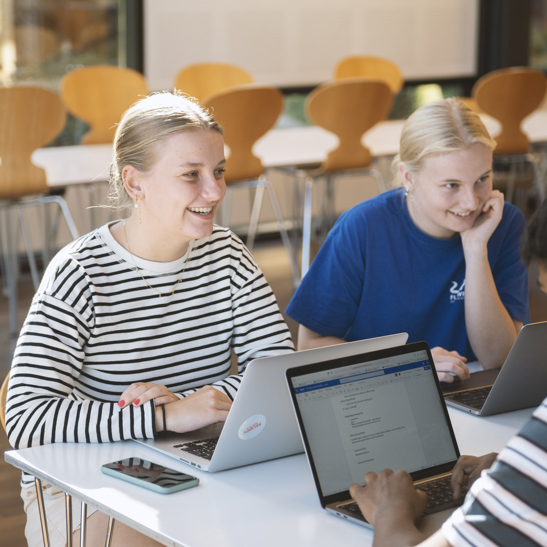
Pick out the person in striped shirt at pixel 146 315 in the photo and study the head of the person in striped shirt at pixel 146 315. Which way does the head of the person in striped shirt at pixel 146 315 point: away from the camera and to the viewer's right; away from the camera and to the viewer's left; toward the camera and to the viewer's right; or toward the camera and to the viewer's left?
toward the camera and to the viewer's right

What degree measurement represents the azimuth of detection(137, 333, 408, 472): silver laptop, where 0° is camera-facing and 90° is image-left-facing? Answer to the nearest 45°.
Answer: approximately 135°

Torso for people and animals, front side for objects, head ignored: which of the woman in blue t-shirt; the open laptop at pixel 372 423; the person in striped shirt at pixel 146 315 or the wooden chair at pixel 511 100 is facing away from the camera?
the wooden chair

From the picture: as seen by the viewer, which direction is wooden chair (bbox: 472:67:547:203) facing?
away from the camera

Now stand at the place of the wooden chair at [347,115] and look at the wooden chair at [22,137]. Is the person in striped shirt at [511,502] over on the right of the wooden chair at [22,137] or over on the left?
left

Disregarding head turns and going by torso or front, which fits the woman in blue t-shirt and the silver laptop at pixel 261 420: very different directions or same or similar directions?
very different directions

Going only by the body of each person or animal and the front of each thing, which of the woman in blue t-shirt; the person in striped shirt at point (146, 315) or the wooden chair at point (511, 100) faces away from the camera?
the wooden chair

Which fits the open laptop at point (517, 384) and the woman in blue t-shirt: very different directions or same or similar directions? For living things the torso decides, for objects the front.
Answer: very different directions

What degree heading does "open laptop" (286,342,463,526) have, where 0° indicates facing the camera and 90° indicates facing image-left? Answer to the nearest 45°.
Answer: approximately 315°

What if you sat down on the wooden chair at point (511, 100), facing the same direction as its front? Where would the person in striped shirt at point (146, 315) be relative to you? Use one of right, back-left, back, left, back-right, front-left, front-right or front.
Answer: back

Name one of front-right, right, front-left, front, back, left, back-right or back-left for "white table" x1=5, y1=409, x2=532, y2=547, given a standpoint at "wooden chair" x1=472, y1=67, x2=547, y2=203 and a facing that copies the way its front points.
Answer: back

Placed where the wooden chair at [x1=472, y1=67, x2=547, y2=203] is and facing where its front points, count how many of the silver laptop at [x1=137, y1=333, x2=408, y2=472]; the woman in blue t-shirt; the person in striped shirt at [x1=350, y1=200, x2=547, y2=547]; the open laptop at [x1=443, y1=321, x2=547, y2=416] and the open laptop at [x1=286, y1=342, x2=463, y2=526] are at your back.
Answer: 5

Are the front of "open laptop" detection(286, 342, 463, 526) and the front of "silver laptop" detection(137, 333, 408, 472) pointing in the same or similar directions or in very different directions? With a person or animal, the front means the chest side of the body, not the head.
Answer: very different directions

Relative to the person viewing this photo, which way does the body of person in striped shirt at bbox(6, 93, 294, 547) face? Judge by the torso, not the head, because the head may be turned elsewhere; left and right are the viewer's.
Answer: facing the viewer and to the right of the viewer

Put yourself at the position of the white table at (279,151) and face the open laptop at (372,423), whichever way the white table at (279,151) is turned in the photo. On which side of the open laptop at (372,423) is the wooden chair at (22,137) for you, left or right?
right

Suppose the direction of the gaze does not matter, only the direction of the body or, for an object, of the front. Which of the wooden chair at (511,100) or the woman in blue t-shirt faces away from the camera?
the wooden chair

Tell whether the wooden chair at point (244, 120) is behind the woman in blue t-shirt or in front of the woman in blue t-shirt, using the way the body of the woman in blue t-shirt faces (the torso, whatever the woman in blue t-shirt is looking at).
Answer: behind
